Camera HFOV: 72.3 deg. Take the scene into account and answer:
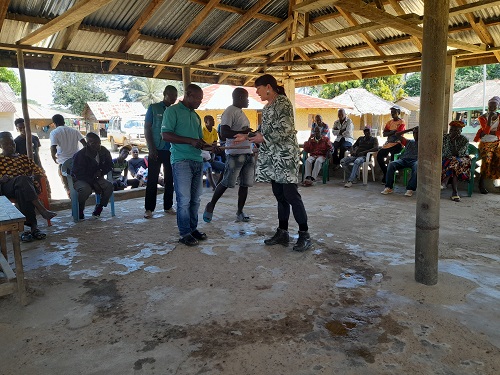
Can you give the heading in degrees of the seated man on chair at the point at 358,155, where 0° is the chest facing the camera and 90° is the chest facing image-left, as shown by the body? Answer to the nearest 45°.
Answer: approximately 45°

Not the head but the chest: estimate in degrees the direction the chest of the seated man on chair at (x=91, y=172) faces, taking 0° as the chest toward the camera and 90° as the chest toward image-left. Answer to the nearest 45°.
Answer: approximately 0°

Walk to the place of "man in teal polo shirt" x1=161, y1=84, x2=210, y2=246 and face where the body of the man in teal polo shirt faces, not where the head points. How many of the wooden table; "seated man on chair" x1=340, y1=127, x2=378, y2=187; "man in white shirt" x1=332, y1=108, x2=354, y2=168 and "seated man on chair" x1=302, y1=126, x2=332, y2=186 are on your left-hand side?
3

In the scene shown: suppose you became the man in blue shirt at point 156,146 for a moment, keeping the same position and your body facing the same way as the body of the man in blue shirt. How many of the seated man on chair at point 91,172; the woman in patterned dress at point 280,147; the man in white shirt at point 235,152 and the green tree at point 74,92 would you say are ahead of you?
2

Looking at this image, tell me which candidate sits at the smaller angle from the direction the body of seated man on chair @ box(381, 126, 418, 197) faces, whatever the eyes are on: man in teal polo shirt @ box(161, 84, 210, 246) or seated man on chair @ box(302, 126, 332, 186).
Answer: the man in teal polo shirt

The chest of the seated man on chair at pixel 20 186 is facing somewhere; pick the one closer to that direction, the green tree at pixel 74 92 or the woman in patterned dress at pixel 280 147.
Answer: the woman in patterned dress

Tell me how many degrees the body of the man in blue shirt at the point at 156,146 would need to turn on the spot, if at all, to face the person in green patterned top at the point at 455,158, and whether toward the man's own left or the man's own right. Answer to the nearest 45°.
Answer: approximately 45° to the man's own left

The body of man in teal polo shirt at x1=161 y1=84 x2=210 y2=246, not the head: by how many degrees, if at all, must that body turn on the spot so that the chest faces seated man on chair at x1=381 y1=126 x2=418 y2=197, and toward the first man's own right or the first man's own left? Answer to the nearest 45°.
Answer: approximately 90° to the first man's own left

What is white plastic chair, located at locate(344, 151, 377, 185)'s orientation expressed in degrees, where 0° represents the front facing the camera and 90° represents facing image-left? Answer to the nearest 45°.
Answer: approximately 45°

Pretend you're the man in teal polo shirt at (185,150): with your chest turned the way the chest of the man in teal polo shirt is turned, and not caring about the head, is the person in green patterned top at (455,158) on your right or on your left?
on your left

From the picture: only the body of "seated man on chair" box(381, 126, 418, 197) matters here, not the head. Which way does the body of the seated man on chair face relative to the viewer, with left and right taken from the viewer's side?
facing the viewer and to the left of the viewer

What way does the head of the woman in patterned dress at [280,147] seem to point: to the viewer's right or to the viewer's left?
to the viewer's left

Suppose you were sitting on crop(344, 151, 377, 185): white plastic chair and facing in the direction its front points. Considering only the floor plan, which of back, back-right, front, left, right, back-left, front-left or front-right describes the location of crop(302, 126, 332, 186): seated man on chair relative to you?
front-right

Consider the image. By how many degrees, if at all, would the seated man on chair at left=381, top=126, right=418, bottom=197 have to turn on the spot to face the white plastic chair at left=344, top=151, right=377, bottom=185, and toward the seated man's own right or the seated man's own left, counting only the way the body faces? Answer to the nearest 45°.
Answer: approximately 90° to the seated man's own right

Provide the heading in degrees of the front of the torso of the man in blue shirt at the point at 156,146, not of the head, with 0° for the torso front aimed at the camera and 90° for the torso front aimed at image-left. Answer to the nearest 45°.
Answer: approximately 315°

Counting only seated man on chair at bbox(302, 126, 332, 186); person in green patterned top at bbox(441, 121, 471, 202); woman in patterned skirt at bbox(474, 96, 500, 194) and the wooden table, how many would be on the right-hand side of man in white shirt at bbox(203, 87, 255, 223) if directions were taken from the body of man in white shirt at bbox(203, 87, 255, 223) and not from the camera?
1
